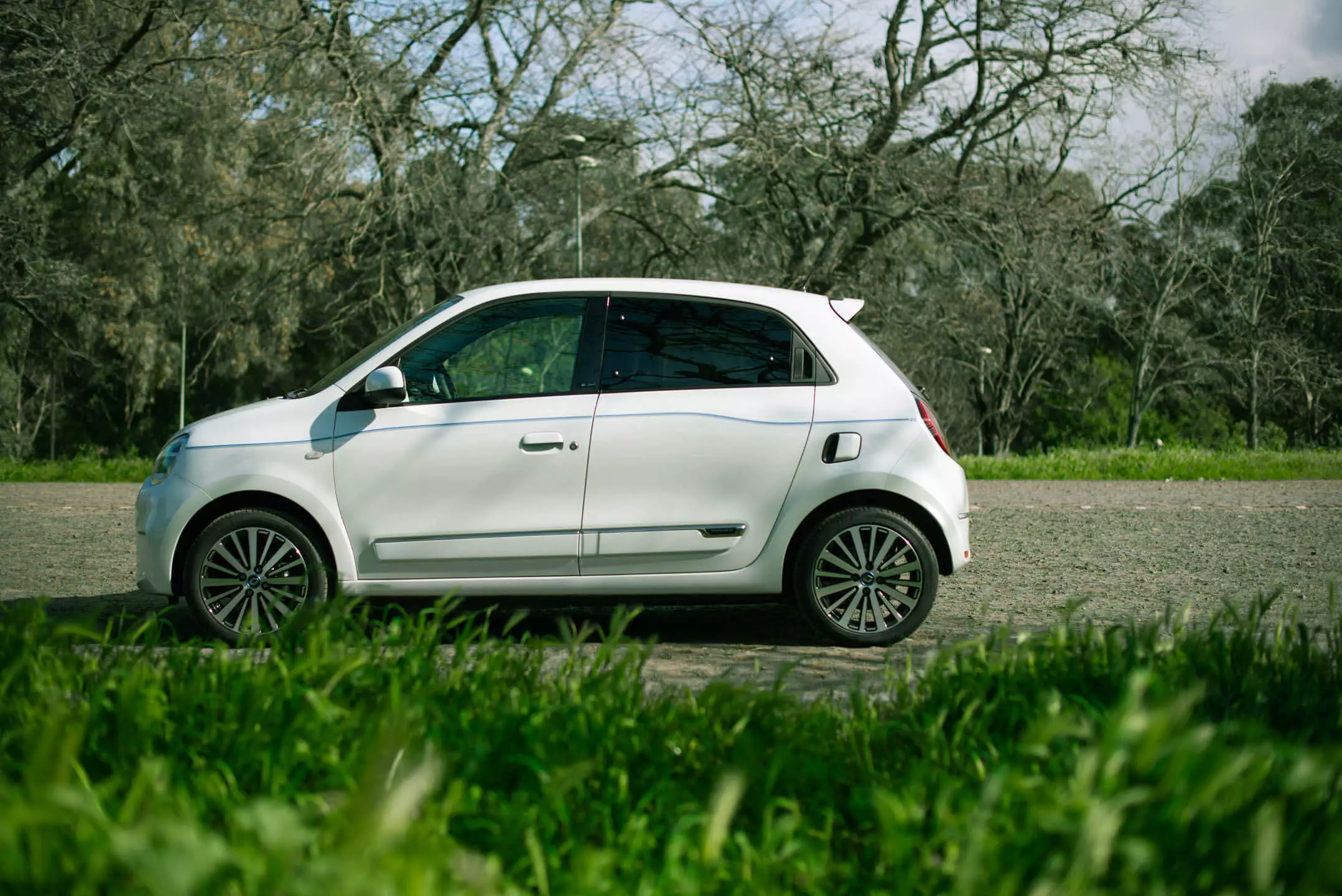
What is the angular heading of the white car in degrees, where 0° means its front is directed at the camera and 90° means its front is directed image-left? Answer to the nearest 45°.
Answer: approximately 90°

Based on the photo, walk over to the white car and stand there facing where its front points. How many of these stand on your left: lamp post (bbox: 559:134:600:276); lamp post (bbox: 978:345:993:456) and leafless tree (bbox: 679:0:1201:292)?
0

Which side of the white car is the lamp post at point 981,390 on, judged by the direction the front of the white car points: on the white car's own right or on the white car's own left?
on the white car's own right

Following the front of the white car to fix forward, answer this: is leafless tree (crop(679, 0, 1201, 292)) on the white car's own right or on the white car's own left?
on the white car's own right

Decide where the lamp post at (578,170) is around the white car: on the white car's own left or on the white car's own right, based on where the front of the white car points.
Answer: on the white car's own right
